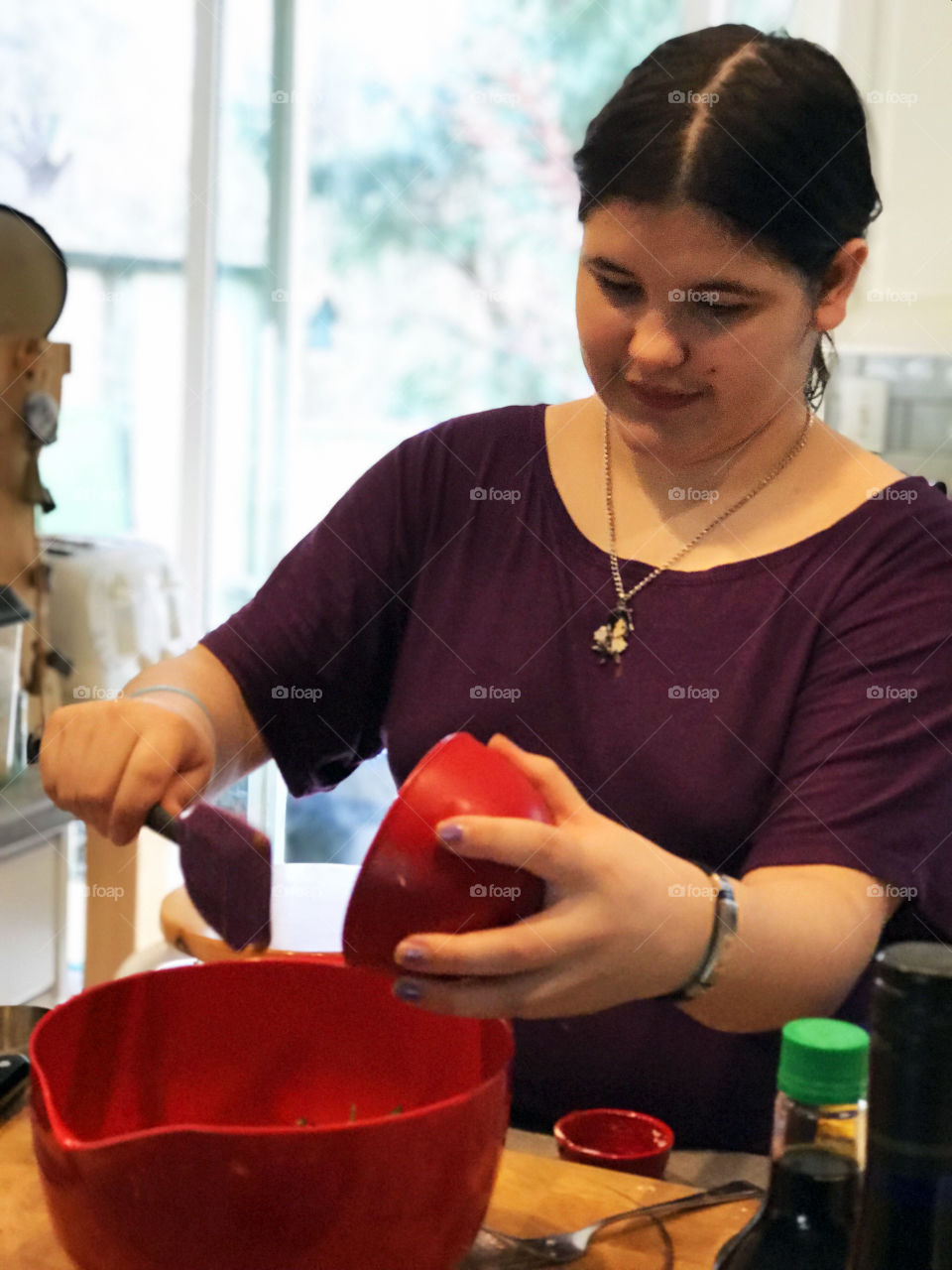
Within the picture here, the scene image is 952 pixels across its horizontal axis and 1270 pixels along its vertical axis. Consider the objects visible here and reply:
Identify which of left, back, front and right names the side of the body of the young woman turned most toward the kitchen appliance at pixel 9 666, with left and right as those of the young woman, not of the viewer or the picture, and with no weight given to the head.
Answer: right

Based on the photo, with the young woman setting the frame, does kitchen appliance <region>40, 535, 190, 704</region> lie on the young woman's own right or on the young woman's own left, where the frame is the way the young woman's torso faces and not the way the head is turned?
on the young woman's own right

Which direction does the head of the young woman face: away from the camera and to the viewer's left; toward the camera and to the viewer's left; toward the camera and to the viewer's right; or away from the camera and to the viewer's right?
toward the camera and to the viewer's left

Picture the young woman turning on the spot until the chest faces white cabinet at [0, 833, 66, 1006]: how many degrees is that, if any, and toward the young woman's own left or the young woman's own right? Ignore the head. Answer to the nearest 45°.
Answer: approximately 90° to the young woman's own right

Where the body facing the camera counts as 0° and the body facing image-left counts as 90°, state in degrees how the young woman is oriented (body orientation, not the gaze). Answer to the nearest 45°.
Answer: approximately 45°

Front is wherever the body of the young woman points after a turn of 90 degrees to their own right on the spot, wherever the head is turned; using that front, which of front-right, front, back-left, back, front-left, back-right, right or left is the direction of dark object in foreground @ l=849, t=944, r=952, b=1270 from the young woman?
back-left
